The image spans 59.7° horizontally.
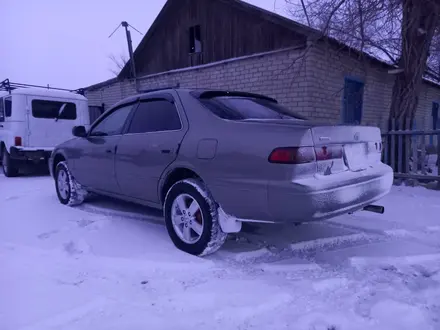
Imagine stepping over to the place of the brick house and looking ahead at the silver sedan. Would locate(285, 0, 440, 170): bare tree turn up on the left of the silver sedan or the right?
left

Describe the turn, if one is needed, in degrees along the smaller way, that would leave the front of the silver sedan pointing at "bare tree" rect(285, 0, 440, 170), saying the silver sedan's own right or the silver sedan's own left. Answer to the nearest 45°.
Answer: approximately 90° to the silver sedan's own right

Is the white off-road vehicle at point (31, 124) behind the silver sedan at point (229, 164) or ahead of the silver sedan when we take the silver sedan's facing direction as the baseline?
ahead

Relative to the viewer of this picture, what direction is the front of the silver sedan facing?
facing away from the viewer and to the left of the viewer
